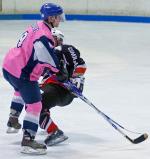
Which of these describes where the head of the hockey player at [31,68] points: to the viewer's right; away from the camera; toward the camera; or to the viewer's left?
to the viewer's right

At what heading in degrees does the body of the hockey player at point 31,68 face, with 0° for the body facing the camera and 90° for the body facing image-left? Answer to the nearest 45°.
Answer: approximately 270°
